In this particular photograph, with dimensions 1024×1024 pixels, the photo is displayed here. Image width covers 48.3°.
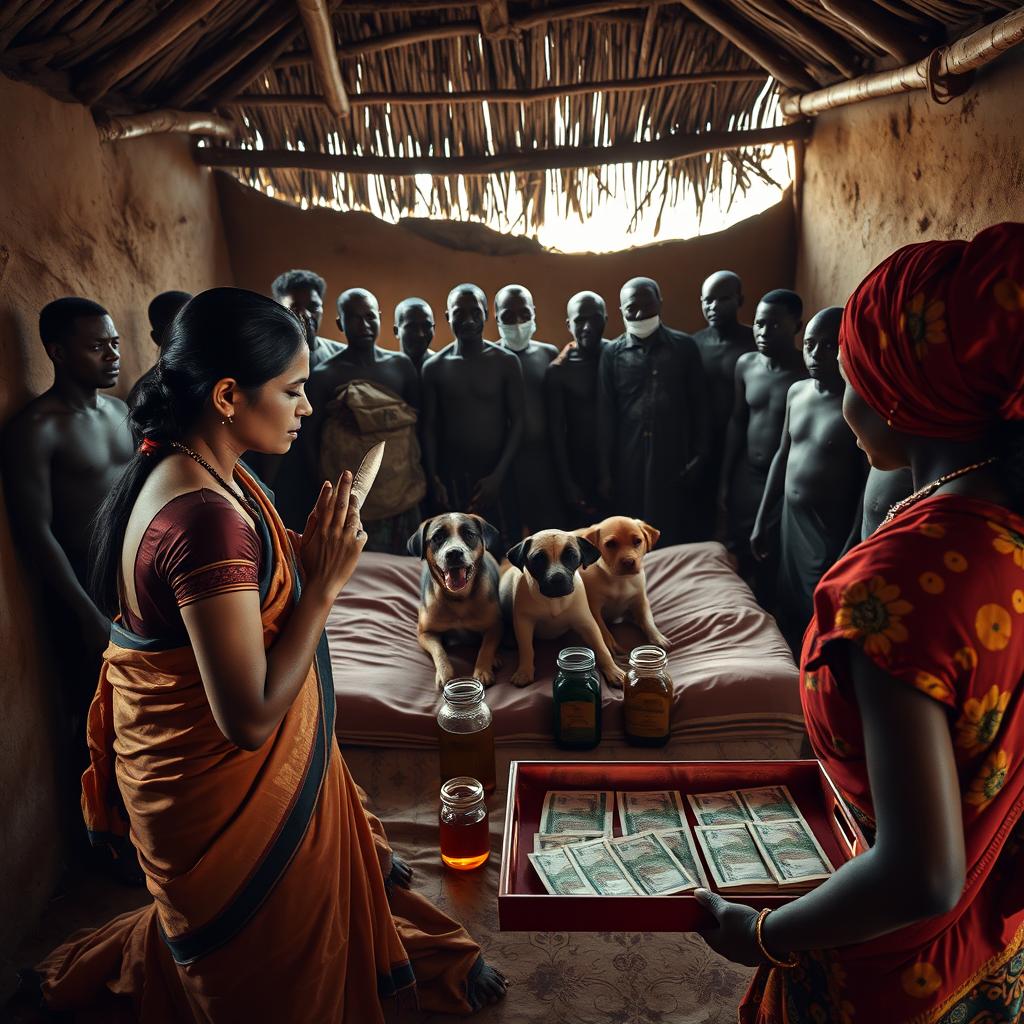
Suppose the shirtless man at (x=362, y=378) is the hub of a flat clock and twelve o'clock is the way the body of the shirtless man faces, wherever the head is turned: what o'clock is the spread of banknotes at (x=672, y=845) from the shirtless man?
The spread of banknotes is roughly at 12 o'clock from the shirtless man.

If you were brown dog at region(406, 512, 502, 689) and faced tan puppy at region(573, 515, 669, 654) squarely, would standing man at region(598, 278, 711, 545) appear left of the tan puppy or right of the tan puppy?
left

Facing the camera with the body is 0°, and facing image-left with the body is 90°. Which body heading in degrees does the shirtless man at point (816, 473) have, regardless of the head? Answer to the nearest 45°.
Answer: approximately 45°

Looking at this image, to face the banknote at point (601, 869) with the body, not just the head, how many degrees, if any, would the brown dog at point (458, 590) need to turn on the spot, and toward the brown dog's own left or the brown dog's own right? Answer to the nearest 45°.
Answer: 0° — it already faces it

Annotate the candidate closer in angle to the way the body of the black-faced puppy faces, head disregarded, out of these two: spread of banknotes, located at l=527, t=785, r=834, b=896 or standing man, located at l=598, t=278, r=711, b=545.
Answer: the spread of banknotes

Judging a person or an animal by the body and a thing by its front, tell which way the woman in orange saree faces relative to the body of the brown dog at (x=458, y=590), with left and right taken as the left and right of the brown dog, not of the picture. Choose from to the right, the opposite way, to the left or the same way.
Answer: to the left

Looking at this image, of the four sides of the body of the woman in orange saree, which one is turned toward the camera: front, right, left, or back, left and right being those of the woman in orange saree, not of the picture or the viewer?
right

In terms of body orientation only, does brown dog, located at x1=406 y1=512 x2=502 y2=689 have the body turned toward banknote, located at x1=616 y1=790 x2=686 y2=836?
yes

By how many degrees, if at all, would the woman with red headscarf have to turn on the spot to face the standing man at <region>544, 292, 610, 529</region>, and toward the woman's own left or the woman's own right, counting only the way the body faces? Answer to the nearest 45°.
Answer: approximately 45° to the woman's own right

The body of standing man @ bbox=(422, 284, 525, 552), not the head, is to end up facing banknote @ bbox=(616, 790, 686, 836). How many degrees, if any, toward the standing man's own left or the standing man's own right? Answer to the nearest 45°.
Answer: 0° — they already face it
